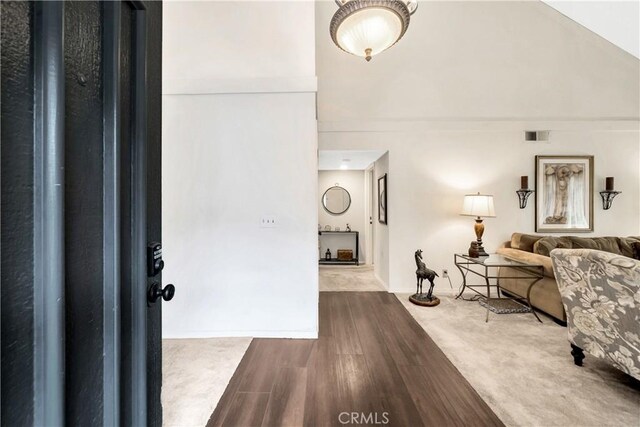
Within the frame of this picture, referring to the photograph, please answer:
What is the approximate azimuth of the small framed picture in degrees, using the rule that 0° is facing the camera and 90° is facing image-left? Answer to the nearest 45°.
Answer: approximately 90°

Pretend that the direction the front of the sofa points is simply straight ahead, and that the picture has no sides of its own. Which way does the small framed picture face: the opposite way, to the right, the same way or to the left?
to the right

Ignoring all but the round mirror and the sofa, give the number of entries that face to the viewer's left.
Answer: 0

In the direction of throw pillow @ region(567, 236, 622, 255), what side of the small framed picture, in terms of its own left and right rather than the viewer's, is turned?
back

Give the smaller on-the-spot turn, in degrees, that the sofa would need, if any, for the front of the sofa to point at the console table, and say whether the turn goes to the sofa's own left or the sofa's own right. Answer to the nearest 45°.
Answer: approximately 135° to the sofa's own right

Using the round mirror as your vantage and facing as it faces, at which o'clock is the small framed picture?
The small framed picture is roughly at 11 o'clock from the round mirror.

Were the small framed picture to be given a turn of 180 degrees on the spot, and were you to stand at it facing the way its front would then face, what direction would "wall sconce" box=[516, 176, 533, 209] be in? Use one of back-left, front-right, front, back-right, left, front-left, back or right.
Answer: front

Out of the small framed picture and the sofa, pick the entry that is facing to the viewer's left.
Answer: the small framed picture

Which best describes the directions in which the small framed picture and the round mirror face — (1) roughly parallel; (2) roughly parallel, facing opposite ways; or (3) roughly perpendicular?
roughly perpendicular

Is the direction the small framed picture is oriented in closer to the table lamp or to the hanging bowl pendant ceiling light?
the hanging bowl pendant ceiling light

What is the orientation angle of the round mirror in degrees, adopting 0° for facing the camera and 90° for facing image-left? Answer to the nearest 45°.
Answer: approximately 0°

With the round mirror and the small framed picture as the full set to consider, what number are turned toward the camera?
1
